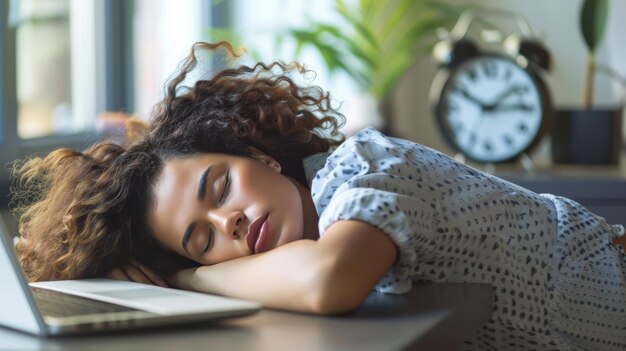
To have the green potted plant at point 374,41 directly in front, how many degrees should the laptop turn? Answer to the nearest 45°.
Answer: approximately 45° to its left

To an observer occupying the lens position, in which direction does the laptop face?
facing away from the viewer and to the right of the viewer
